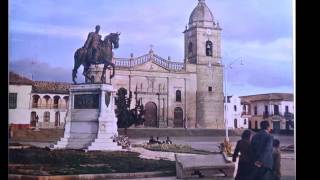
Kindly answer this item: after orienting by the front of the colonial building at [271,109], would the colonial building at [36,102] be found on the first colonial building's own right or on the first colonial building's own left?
on the first colonial building's own right

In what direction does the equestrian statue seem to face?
to the viewer's right

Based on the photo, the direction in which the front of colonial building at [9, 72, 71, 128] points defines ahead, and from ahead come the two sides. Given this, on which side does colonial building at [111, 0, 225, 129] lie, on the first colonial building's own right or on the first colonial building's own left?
on the first colonial building's own left

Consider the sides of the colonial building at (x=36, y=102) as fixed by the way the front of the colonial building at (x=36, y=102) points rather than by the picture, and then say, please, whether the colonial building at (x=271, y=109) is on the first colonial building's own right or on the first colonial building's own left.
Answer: on the first colonial building's own left

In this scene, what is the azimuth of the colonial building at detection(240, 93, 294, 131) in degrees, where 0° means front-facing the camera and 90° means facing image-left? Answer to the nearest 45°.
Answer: approximately 0°
